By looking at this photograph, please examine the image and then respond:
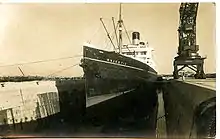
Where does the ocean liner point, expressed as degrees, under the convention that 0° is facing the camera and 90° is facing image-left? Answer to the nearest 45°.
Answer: approximately 45°
